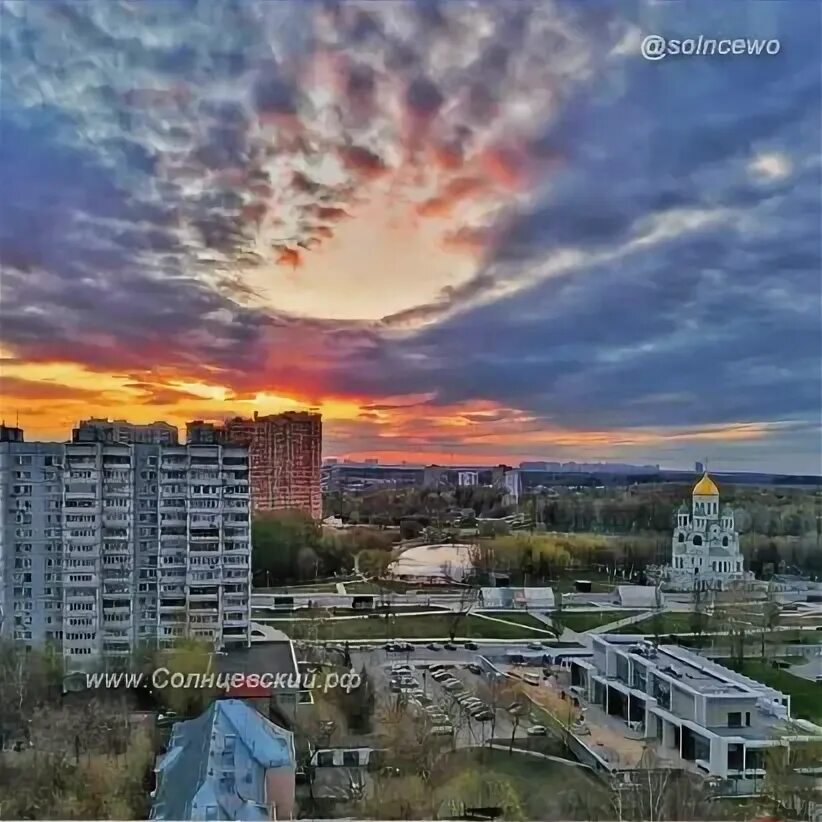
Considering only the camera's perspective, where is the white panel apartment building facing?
facing the viewer

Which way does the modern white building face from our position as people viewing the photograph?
facing the viewer and to the left of the viewer

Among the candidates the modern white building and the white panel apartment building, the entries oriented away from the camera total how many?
0
